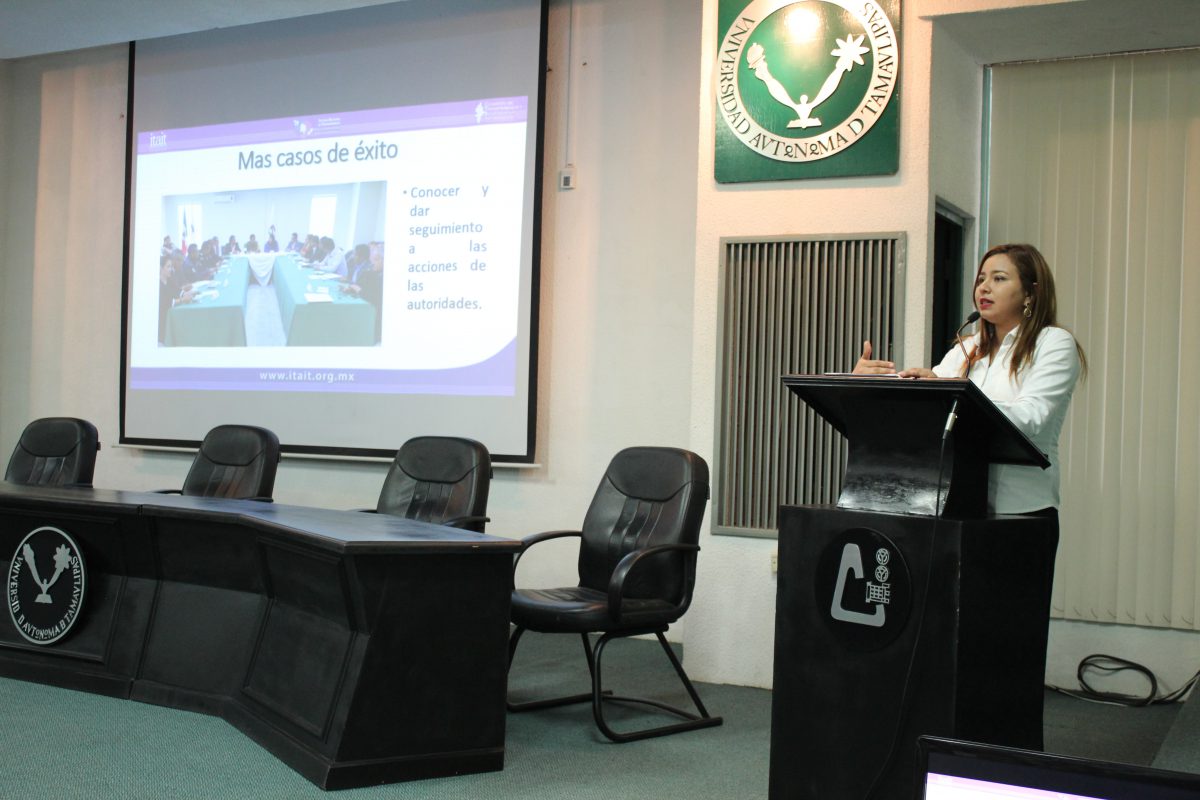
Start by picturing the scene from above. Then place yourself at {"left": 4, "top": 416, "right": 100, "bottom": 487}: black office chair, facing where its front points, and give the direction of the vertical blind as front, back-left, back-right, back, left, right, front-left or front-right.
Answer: left

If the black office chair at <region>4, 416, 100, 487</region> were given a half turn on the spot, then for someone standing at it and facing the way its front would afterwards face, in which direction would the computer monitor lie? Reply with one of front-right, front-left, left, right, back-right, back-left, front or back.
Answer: back-right

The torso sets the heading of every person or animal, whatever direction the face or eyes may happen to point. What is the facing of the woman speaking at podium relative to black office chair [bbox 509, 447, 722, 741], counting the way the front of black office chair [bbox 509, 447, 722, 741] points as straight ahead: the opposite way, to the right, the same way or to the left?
the same way

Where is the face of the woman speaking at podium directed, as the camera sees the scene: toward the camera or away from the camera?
toward the camera

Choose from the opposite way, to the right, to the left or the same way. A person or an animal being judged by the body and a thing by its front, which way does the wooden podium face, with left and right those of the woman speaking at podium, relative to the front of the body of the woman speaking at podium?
the same way

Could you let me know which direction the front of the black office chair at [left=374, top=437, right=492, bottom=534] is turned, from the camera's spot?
facing the viewer and to the left of the viewer

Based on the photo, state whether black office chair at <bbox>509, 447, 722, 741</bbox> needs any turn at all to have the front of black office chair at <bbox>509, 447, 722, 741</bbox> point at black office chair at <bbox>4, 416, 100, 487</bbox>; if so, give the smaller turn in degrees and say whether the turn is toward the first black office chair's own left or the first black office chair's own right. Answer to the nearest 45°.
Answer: approximately 90° to the first black office chair's own right

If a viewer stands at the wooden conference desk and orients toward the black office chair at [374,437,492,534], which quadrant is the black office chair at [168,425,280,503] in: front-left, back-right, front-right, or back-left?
front-left

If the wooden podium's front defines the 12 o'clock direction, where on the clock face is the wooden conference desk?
The wooden conference desk is roughly at 2 o'clock from the wooden podium.

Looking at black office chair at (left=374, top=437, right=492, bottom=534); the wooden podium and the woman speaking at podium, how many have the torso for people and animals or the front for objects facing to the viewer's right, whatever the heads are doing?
0

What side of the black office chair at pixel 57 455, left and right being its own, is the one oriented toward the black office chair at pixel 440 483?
left
